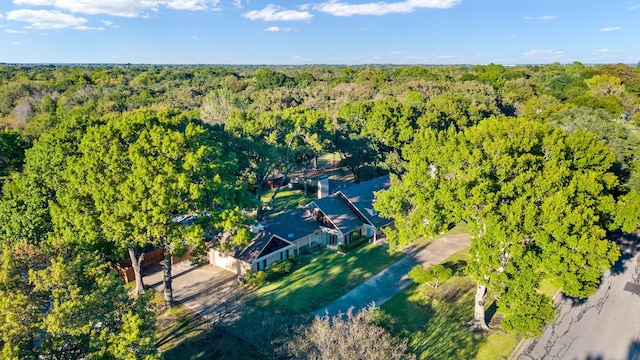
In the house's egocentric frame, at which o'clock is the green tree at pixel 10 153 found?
The green tree is roughly at 5 o'clock from the house.

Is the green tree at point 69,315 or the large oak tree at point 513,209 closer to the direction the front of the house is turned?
the large oak tree

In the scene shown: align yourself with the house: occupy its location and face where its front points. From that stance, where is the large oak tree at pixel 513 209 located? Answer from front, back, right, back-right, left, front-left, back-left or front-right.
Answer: front

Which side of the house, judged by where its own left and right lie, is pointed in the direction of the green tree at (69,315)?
right

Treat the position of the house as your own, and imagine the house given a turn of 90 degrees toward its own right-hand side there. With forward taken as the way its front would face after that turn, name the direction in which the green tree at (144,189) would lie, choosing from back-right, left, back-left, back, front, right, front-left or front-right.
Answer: front

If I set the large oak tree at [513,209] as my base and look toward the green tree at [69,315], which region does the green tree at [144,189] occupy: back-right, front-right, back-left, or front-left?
front-right

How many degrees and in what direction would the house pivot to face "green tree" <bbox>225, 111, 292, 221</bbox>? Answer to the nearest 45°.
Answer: approximately 180°

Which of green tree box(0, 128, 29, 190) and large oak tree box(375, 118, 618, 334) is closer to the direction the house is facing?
the large oak tree

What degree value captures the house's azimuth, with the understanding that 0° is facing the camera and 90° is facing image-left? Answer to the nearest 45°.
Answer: approximately 315°

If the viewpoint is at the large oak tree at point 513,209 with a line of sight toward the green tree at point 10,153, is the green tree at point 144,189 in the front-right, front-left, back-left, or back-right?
front-left

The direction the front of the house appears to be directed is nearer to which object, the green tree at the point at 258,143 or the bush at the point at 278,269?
the bush
